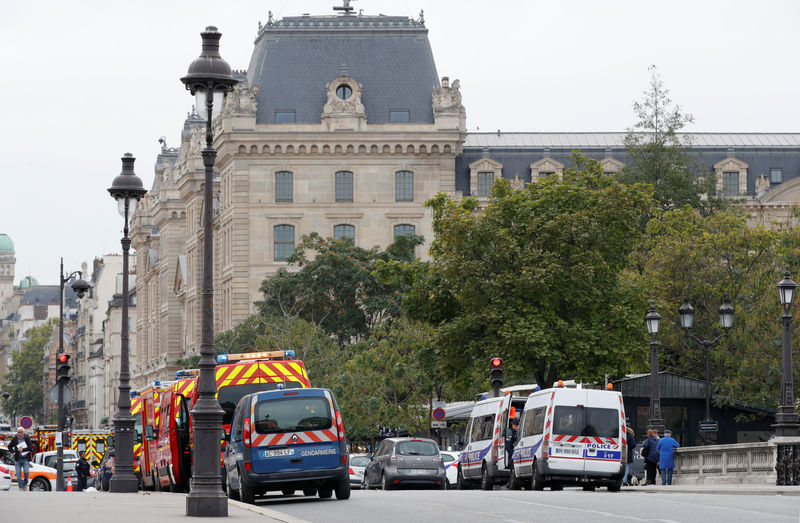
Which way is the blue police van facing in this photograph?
away from the camera

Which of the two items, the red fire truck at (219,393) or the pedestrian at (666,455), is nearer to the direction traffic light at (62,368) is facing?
the red fire truck

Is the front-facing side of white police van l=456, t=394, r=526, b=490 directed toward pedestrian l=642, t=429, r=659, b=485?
no

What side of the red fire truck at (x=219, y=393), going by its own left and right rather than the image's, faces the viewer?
back

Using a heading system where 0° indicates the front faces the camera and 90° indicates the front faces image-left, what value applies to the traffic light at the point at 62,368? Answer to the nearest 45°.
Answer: approximately 0°

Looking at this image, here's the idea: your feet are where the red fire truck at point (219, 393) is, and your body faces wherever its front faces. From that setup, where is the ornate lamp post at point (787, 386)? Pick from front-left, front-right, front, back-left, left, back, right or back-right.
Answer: right

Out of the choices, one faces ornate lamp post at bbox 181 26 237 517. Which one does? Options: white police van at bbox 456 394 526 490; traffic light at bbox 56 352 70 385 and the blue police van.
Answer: the traffic light

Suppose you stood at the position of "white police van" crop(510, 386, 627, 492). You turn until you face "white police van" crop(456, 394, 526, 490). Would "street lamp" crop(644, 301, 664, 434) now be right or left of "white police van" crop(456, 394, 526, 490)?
right
